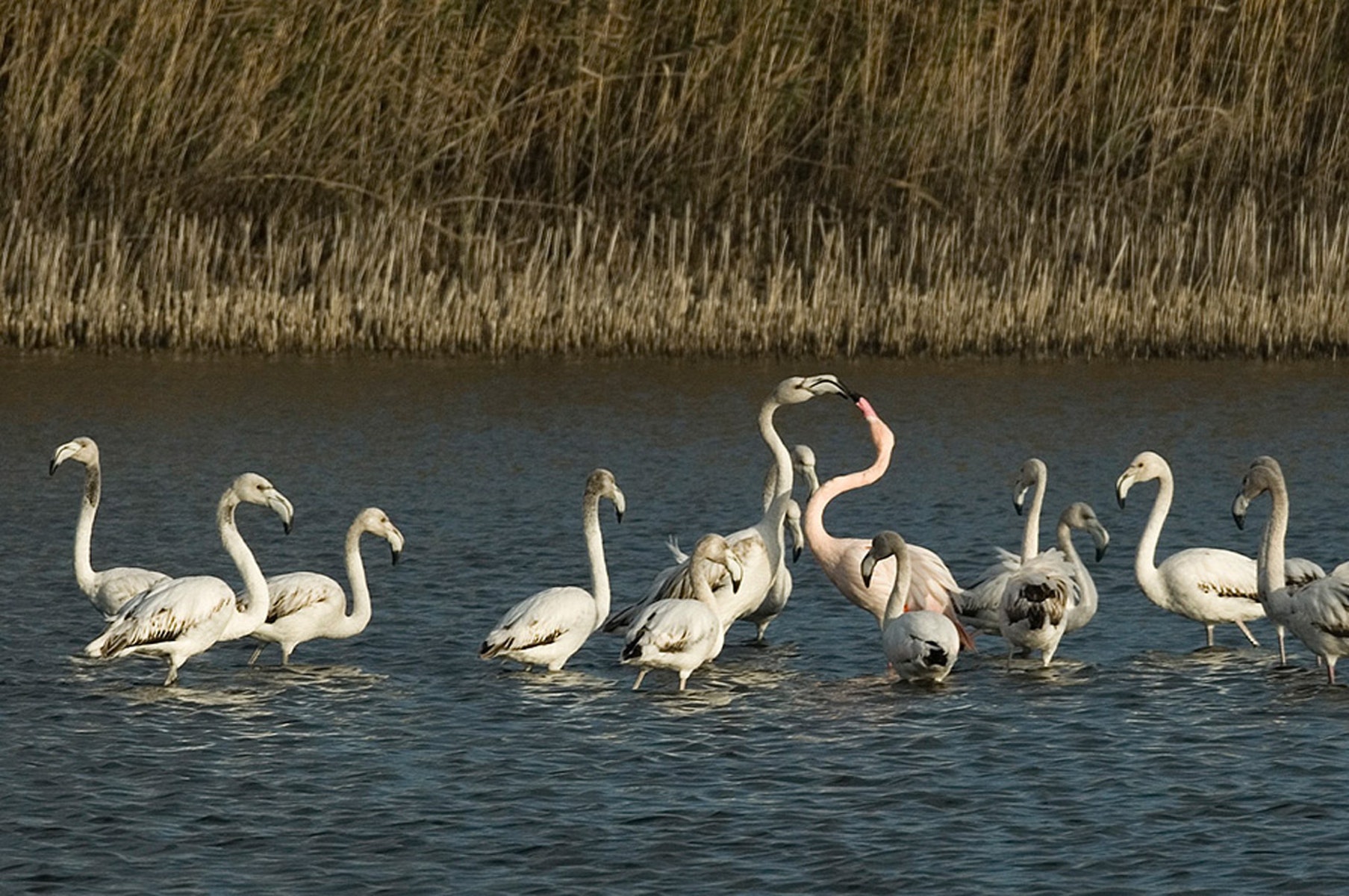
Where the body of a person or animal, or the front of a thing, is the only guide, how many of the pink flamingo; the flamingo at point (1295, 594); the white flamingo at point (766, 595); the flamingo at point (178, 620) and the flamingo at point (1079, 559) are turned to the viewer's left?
2

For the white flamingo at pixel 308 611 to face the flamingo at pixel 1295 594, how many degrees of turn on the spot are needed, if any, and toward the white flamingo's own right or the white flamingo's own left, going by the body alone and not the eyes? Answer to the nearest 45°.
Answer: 0° — it already faces it

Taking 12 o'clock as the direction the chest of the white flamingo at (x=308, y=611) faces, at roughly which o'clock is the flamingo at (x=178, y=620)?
The flamingo is roughly at 5 o'clock from the white flamingo.

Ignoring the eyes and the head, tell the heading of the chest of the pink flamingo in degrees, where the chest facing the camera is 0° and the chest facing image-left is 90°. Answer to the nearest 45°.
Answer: approximately 90°

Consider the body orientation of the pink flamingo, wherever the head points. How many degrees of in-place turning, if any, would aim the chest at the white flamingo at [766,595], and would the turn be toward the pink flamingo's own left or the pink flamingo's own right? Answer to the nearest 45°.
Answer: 0° — it already faces it

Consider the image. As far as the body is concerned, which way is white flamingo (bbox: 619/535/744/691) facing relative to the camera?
to the viewer's right

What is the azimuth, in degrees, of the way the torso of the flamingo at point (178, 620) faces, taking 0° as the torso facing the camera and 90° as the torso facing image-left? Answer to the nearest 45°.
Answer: approximately 270°

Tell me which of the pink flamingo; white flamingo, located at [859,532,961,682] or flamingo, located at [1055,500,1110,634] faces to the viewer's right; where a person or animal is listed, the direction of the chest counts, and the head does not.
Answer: the flamingo

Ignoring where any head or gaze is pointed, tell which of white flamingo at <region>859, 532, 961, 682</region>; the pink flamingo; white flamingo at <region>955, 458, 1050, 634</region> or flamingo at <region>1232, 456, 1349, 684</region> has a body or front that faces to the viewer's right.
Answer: white flamingo at <region>955, 458, 1050, 634</region>

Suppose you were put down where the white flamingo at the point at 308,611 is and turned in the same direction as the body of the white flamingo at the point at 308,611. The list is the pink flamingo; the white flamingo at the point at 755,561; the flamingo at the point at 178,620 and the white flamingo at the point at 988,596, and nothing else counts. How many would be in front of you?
3

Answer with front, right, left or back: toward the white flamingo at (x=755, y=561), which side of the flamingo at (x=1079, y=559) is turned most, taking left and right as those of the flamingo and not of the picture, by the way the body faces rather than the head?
back

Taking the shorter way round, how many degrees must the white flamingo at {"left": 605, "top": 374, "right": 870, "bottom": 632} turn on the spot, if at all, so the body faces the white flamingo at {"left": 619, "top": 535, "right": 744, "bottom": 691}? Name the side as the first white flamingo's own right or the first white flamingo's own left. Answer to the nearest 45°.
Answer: approximately 90° to the first white flamingo's own right

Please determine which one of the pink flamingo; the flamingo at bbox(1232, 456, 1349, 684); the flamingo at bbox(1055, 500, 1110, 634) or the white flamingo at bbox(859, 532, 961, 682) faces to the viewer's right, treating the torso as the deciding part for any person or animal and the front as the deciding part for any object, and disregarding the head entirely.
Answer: the flamingo at bbox(1055, 500, 1110, 634)

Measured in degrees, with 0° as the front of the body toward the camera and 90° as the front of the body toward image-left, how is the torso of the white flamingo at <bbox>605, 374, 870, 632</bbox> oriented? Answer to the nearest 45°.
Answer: approximately 270°

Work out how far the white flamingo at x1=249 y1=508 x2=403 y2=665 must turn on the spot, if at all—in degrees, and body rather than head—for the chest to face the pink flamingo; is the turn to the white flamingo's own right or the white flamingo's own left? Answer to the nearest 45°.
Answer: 0° — it already faces it

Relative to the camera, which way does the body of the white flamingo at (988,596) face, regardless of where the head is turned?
to the viewer's right
